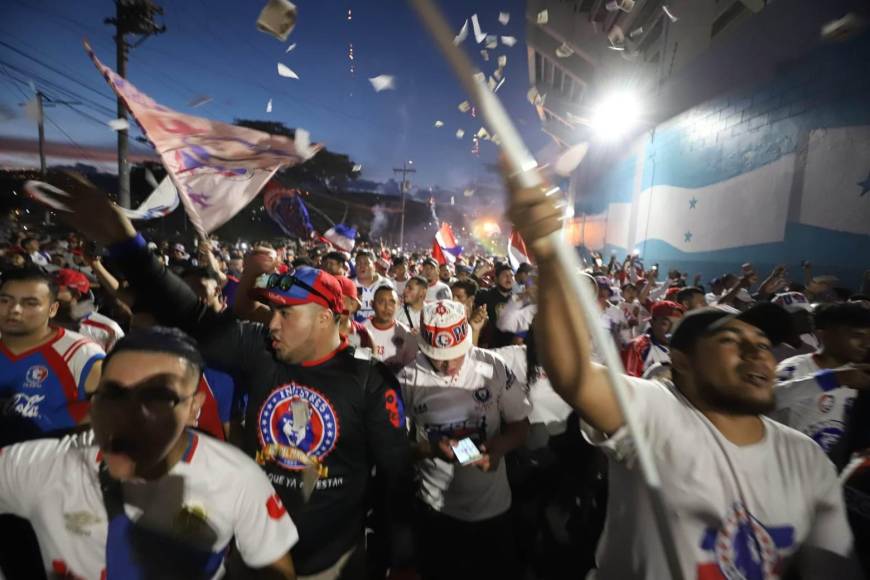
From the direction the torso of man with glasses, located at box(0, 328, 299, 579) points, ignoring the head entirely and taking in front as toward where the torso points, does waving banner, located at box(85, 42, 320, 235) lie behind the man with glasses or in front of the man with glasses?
behind

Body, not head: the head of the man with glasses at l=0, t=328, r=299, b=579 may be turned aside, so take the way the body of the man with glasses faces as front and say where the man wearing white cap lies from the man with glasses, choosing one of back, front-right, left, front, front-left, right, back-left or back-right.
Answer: left

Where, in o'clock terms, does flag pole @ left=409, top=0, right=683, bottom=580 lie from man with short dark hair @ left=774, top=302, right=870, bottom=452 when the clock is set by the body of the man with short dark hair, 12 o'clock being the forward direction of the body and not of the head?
The flag pole is roughly at 2 o'clock from the man with short dark hair.

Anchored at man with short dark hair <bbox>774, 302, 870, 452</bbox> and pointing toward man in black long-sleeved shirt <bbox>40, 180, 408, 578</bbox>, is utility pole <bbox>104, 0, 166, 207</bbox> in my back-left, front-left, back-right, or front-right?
front-right

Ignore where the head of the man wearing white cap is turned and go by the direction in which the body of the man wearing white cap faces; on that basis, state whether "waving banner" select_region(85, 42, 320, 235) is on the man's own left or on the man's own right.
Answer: on the man's own right

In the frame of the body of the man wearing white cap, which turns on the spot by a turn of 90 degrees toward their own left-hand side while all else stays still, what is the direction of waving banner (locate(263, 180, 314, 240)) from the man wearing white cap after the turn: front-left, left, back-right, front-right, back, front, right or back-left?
back-left

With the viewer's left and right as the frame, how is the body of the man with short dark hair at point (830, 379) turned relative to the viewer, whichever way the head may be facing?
facing the viewer and to the right of the viewer

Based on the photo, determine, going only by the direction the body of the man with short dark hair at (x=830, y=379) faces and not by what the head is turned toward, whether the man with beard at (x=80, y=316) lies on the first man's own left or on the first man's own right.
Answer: on the first man's own right

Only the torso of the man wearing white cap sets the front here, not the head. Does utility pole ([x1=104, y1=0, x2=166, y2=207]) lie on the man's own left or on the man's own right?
on the man's own right

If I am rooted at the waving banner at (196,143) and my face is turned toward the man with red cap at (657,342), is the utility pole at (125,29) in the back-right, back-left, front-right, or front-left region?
back-left

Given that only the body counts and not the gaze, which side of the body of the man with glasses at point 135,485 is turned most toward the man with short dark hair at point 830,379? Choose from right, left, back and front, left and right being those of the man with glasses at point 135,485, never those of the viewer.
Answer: left

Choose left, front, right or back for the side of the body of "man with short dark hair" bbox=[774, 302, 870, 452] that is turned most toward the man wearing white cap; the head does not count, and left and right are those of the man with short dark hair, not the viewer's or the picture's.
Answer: right

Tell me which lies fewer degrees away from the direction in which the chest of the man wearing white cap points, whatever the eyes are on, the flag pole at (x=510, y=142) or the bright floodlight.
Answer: the flag pole

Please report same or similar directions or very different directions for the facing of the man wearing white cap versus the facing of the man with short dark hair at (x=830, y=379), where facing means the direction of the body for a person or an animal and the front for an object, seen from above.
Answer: same or similar directions

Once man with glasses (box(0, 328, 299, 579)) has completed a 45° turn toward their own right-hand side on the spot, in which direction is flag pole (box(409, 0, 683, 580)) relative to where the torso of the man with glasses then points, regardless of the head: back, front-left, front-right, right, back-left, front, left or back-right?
left

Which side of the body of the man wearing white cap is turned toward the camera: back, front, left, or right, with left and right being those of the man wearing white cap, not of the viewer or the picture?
front

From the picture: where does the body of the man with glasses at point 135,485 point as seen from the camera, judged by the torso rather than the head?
toward the camera

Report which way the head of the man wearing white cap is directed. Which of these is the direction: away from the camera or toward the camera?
toward the camera

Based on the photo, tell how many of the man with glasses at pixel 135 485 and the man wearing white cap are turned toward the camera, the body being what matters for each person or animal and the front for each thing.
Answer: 2

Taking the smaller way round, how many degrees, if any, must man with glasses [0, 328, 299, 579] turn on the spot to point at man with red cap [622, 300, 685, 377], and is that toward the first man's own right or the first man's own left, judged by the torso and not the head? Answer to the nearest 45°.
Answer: approximately 90° to the first man's own left
